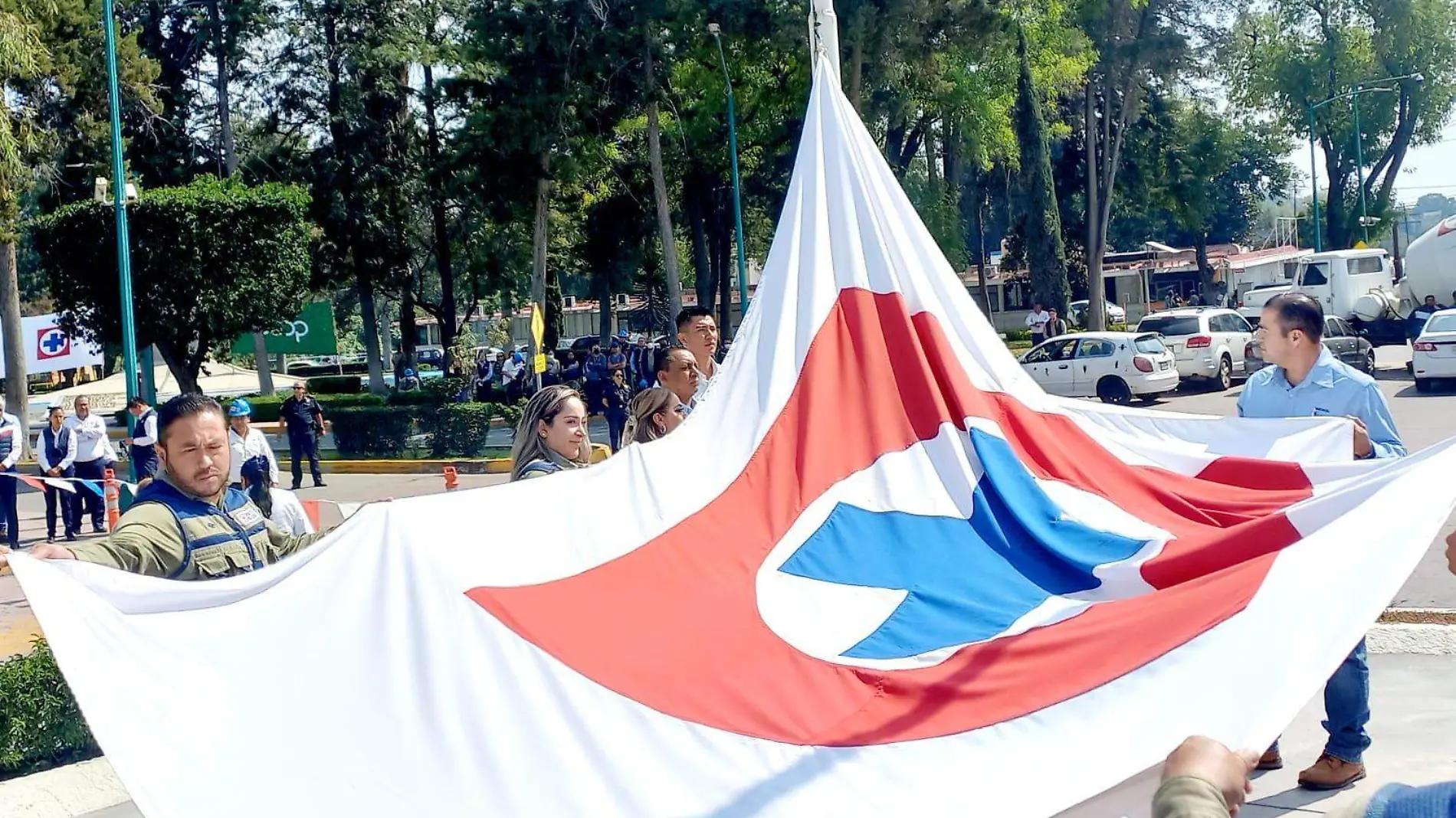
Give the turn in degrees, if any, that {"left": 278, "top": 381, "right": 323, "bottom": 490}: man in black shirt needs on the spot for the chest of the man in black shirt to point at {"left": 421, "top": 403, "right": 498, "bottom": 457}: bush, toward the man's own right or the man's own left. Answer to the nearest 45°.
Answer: approximately 135° to the man's own left

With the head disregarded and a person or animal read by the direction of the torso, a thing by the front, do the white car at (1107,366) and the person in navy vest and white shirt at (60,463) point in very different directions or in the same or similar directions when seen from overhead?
very different directions

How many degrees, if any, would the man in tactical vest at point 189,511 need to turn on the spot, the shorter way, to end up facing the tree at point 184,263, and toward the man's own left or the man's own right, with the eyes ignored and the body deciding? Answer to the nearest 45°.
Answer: approximately 135° to the man's own left

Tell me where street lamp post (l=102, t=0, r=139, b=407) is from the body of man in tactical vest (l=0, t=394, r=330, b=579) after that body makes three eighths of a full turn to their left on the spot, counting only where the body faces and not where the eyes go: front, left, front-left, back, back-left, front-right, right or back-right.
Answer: front

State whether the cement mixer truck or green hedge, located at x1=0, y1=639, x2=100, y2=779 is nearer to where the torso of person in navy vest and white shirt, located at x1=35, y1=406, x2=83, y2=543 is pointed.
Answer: the green hedge
